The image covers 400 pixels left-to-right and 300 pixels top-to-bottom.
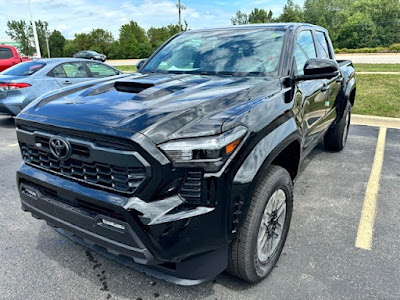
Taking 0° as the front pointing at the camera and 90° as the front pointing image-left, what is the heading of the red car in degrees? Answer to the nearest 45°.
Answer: approximately 225°

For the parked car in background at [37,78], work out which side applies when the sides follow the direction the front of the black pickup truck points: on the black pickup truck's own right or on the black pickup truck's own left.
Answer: on the black pickup truck's own right

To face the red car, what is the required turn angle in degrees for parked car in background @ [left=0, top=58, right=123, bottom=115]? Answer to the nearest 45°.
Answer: approximately 45° to its left
